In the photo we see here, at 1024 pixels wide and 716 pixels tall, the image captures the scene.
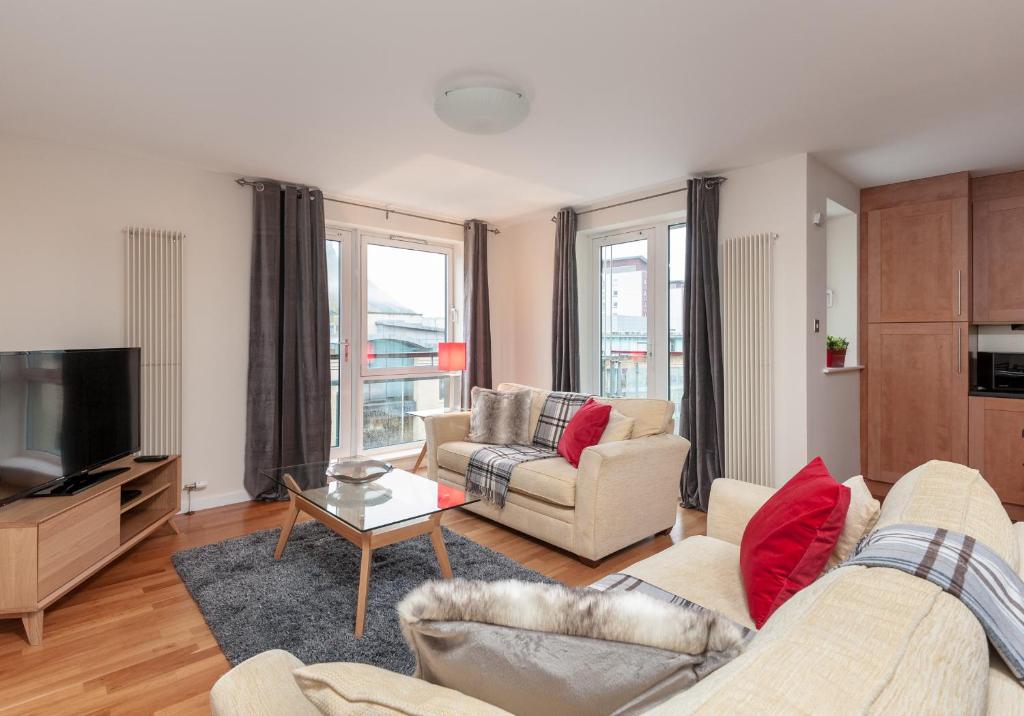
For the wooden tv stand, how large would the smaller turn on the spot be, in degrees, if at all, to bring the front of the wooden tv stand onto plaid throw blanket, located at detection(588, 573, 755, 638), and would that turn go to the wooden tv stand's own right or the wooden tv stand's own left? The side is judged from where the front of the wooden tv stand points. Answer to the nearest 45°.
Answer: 0° — it already faces it

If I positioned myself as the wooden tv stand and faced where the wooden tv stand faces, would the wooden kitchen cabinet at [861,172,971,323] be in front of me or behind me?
in front

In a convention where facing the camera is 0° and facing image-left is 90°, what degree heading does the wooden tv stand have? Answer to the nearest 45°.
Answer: approximately 315°

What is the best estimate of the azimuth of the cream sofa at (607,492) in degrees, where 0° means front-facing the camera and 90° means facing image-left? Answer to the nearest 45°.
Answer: approximately 45°

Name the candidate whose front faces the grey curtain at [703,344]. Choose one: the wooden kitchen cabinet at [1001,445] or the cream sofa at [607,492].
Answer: the wooden kitchen cabinet

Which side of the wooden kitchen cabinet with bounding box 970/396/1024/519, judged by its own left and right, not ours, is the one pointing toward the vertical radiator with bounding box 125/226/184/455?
front

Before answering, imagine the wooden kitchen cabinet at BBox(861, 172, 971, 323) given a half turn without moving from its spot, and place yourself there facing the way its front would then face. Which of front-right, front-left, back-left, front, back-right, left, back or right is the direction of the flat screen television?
back

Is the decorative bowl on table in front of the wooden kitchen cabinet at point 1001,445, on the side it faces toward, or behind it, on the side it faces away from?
in front

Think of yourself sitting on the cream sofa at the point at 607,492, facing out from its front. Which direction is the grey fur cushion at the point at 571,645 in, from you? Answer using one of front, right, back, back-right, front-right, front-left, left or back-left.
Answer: front-left

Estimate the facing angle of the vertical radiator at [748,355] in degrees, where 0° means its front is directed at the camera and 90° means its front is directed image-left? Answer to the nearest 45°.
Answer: approximately 45°

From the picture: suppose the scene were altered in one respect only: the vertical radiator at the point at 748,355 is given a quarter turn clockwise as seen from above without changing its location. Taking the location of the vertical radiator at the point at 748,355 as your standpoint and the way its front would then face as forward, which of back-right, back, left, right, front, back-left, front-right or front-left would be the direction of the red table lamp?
front-left
